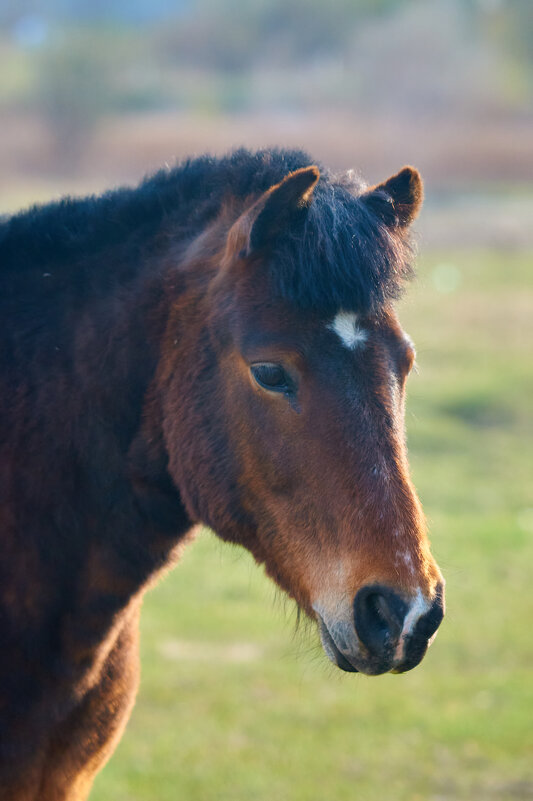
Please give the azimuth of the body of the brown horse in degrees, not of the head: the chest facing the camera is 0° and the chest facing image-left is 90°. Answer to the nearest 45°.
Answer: approximately 315°
